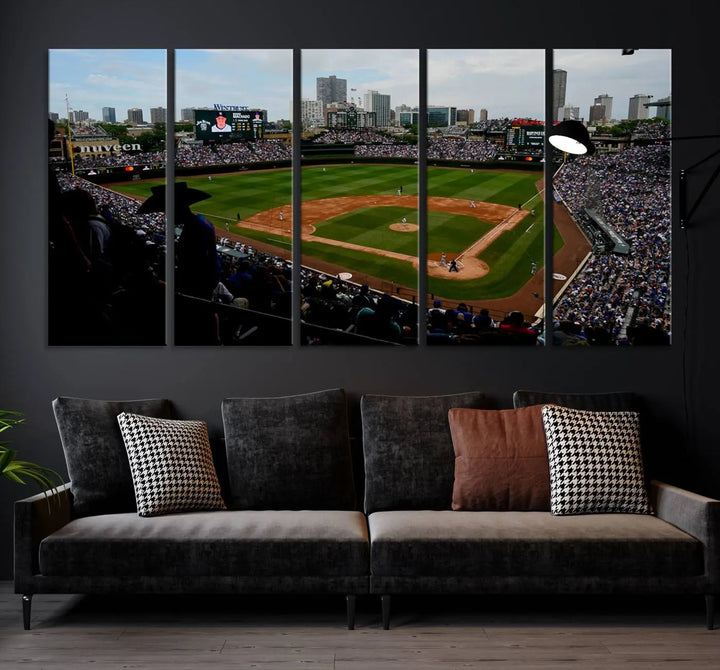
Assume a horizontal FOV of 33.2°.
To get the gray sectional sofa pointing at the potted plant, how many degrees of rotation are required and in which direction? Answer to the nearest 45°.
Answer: approximately 90° to its right

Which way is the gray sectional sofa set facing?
toward the camera
